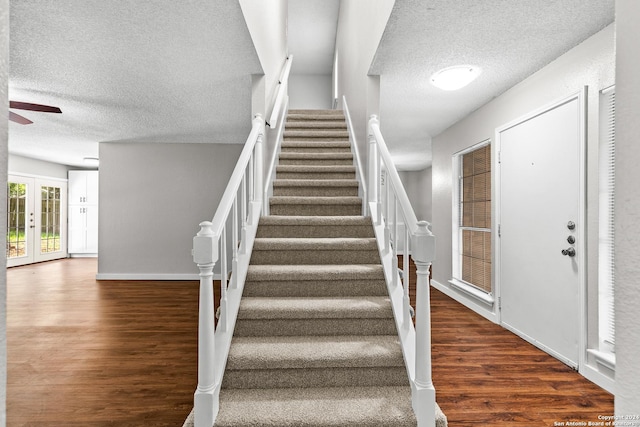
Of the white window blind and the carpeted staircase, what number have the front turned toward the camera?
1

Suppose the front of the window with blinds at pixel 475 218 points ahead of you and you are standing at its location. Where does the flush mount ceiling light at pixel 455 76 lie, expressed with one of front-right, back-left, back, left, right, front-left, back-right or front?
front-left

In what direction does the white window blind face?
to the viewer's left

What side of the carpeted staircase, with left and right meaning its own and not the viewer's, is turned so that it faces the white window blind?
left

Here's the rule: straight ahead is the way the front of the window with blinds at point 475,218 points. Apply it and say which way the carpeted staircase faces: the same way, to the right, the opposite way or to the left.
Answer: to the left

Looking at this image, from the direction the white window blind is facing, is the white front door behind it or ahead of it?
ahead

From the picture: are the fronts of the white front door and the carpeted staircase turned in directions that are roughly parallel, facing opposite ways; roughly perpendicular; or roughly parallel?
roughly perpendicular
